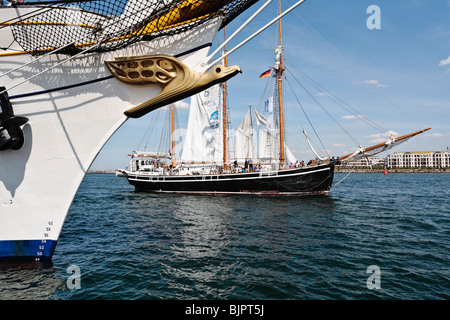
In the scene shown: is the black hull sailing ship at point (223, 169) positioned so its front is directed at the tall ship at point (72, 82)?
no

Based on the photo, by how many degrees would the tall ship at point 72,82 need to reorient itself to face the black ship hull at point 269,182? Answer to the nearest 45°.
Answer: approximately 45° to its left

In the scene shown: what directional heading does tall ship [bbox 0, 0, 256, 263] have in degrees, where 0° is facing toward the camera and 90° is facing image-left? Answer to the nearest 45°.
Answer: approximately 270°

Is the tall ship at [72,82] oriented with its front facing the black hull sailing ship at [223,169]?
no

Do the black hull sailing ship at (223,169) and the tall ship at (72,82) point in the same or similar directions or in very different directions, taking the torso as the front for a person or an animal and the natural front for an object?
same or similar directions

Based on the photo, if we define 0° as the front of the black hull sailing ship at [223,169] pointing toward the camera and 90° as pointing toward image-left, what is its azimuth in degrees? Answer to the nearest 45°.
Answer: approximately 270°

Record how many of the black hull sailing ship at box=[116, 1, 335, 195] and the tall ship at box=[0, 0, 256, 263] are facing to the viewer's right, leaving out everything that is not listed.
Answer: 2
